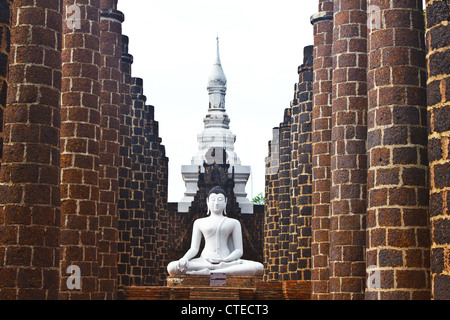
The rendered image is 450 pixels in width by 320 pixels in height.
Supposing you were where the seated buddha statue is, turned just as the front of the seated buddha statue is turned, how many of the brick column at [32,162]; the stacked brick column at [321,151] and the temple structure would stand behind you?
1

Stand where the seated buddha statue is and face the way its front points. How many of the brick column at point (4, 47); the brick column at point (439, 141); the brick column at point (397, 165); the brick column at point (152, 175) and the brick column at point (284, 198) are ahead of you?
3

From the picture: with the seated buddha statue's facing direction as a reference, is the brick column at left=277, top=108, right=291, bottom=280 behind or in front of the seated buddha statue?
behind

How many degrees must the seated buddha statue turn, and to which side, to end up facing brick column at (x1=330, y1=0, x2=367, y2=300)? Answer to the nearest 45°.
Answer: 0° — it already faces it

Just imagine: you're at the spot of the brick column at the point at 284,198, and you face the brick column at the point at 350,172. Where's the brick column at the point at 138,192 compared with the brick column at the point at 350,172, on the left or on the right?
right

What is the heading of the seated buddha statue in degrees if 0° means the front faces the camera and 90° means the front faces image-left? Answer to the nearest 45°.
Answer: approximately 0°

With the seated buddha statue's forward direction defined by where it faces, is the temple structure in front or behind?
behind
